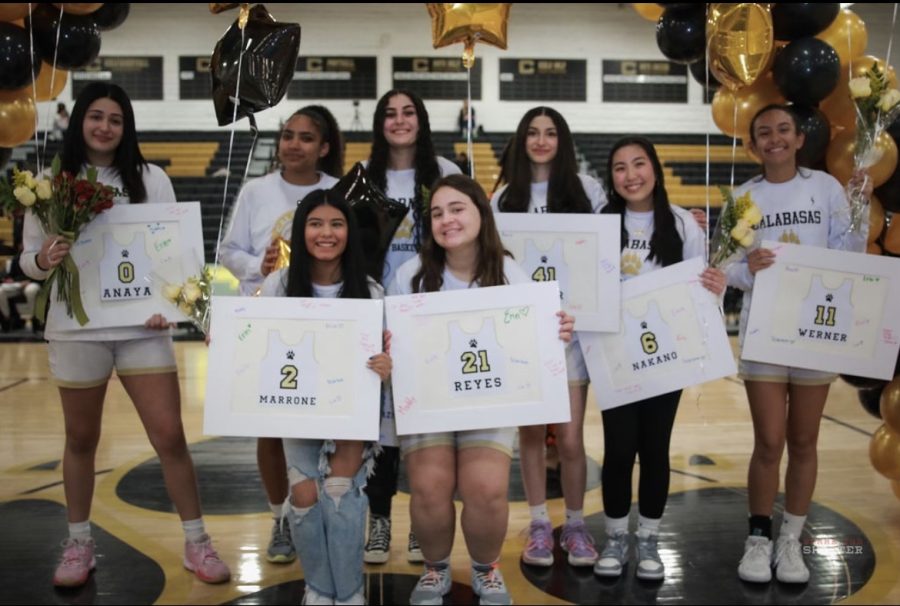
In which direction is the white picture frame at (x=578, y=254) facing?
toward the camera

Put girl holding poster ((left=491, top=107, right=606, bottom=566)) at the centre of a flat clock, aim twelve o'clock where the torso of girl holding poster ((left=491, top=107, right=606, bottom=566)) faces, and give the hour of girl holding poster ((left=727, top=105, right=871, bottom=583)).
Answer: girl holding poster ((left=727, top=105, right=871, bottom=583)) is roughly at 9 o'clock from girl holding poster ((left=491, top=107, right=606, bottom=566)).

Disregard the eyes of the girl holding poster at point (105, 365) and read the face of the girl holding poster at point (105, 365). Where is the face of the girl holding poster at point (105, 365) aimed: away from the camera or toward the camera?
toward the camera

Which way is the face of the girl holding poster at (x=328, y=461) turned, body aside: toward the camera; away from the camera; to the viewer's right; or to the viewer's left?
toward the camera

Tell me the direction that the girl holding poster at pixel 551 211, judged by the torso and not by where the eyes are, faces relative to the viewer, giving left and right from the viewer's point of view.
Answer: facing the viewer

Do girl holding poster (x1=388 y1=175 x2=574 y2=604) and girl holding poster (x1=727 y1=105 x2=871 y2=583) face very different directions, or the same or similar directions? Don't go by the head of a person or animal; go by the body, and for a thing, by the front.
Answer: same or similar directions

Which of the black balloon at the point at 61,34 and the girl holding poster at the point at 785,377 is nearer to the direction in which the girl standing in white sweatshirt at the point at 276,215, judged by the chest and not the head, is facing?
the girl holding poster

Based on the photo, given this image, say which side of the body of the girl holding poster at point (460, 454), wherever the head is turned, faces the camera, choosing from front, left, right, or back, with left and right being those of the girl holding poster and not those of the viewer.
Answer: front

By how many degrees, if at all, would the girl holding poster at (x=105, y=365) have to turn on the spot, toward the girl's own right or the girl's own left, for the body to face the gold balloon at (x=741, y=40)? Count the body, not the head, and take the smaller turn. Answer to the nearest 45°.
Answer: approximately 90° to the girl's own left

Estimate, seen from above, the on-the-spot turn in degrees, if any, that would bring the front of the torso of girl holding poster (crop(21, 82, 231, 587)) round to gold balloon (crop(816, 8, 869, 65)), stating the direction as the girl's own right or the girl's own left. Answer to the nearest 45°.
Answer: approximately 90° to the girl's own left

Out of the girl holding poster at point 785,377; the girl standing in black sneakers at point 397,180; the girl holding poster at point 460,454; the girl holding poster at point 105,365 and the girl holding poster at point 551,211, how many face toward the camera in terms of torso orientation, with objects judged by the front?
5

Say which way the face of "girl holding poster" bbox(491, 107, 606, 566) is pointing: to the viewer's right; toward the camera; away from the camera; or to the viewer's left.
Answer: toward the camera

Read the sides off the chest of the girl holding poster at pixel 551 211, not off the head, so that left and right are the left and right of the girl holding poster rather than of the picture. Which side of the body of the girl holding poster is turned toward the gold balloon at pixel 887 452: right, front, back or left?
left

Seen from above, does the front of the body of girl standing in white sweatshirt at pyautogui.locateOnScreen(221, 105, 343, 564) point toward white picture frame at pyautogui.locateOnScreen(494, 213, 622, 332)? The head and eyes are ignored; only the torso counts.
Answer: no

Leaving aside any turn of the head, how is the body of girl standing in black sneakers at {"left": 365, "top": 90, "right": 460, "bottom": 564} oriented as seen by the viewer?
toward the camera

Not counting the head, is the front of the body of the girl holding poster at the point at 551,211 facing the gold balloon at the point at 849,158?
no

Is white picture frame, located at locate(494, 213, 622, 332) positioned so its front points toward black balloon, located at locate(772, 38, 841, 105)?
no
